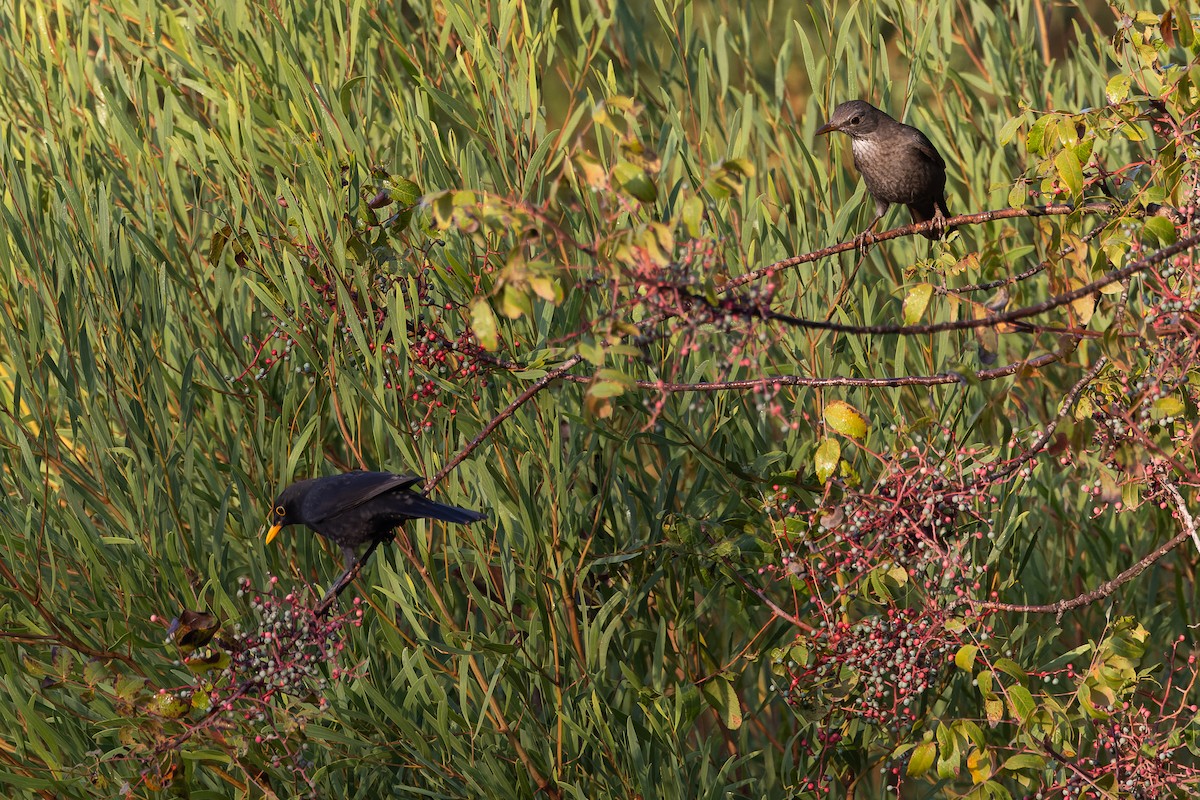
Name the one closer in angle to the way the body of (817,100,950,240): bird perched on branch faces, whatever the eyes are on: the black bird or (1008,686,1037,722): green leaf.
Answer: the black bird

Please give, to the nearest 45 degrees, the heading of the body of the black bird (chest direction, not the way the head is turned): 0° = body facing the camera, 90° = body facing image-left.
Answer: approximately 90°

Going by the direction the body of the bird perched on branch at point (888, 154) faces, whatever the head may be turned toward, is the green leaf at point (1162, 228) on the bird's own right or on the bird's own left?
on the bird's own left

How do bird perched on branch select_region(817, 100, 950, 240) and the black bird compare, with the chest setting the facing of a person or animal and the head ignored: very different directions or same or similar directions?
same or similar directions

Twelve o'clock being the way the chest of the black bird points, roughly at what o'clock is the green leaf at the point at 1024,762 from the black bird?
The green leaf is roughly at 7 o'clock from the black bird.

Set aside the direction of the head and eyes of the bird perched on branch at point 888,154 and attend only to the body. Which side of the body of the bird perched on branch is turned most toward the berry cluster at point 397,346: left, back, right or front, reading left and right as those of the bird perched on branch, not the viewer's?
front

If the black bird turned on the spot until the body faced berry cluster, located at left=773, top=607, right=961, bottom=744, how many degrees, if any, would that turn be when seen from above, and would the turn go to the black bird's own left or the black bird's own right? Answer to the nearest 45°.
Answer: approximately 180°

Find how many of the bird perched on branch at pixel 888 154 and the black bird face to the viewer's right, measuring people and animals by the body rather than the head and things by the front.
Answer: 0

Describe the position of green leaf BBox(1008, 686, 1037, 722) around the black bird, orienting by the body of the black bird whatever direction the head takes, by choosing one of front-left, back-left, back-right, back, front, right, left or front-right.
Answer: back-left

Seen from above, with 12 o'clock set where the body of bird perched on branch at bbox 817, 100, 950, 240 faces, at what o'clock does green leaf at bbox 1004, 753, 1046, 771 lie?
The green leaf is roughly at 10 o'clock from the bird perched on branch.

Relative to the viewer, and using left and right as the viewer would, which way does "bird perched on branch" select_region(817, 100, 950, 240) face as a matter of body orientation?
facing the viewer and to the left of the viewer
